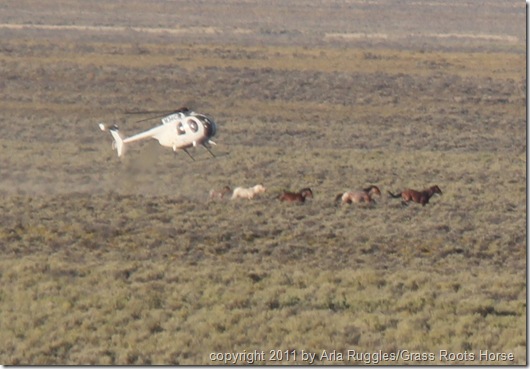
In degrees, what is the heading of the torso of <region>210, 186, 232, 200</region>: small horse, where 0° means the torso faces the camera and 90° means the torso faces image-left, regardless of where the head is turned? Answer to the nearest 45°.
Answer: approximately 270°

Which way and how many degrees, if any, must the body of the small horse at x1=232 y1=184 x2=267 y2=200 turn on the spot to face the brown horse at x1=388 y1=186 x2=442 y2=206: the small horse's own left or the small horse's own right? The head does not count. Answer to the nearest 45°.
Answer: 0° — it already faces it

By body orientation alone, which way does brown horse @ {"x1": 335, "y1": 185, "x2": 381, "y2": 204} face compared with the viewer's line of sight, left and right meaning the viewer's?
facing to the right of the viewer

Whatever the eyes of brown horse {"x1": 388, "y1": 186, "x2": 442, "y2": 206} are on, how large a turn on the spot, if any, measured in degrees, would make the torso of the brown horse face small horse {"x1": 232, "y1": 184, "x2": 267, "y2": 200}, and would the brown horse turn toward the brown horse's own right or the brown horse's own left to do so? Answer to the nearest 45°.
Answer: approximately 180°

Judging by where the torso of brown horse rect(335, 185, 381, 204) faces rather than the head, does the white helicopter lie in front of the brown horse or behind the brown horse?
behind

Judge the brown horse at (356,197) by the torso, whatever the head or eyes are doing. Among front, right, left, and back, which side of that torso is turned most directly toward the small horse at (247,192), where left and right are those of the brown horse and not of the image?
back

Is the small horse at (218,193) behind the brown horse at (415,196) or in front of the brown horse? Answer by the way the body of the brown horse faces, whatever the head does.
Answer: behind

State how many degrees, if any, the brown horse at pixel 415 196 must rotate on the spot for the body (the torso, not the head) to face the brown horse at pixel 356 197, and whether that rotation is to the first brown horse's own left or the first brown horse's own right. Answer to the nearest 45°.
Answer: approximately 180°

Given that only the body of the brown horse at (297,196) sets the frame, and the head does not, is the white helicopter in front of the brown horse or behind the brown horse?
behind

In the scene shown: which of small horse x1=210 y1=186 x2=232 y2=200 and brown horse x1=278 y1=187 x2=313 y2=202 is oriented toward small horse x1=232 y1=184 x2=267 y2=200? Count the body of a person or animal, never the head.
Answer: small horse x1=210 y1=186 x2=232 y2=200

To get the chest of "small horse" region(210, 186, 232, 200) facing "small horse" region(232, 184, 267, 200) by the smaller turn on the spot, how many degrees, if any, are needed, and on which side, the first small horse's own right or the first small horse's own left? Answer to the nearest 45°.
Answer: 0° — it already faces it
